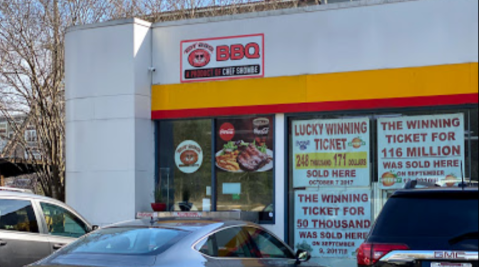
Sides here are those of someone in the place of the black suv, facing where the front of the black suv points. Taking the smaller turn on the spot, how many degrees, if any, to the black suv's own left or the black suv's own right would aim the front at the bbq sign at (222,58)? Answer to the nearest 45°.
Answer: approximately 45° to the black suv's own left

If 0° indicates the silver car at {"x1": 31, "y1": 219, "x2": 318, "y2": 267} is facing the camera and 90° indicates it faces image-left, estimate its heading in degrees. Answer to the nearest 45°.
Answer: approximately 225°

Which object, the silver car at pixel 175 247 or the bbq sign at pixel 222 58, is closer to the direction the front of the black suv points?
the bbq sign

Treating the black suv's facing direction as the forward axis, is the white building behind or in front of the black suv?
in front

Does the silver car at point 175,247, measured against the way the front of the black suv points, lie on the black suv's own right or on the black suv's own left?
on the black suv's own left

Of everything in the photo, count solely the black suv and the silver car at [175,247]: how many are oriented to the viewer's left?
0

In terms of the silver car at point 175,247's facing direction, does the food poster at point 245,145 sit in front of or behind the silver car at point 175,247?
in front

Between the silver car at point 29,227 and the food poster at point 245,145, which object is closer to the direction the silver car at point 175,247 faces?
the food poster

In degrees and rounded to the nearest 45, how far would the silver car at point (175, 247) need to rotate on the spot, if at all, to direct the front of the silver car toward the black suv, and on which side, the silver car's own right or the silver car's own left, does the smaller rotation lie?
approximately 45° to the silver car's own right

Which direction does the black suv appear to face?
away from the camera
